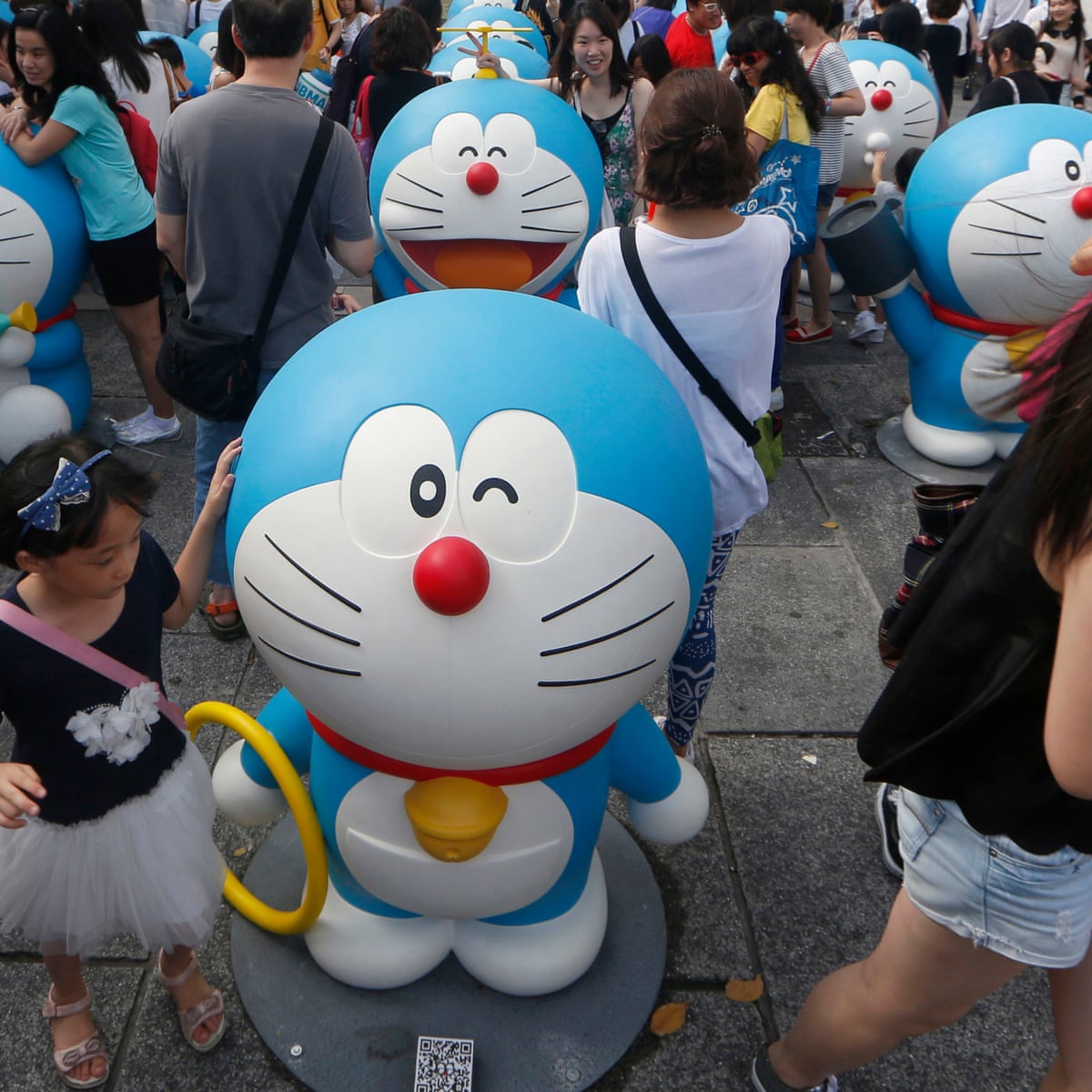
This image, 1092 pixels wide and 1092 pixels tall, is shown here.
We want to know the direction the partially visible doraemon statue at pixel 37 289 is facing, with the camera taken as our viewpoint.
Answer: facing the viewer and to the left of the viewer

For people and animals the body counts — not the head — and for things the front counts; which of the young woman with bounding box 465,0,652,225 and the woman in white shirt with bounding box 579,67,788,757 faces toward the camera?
the young woman

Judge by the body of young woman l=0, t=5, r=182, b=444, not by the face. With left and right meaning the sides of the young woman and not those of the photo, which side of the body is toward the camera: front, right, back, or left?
left

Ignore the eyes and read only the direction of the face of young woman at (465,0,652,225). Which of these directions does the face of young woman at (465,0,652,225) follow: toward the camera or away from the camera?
toward the camera

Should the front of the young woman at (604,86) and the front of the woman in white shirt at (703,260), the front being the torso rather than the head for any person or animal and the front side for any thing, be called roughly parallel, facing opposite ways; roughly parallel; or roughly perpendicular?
roughly parallel, facing opposite ways

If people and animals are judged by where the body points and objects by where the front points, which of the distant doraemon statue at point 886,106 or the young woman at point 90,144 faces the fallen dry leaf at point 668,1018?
the distant doraemon statue

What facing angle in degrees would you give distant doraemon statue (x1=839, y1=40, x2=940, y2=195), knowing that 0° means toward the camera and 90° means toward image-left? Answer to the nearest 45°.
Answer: approximately 0°

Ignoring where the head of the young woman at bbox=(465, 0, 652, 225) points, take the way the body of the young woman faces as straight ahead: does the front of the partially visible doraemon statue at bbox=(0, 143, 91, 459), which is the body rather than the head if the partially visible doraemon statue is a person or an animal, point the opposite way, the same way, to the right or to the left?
the same way

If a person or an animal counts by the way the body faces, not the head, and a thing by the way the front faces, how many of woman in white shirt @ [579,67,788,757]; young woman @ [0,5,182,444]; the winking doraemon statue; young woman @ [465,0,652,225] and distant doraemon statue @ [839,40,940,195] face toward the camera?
3

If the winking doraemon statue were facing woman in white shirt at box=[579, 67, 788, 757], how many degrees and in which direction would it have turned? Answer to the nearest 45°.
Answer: approximately 135° to its left

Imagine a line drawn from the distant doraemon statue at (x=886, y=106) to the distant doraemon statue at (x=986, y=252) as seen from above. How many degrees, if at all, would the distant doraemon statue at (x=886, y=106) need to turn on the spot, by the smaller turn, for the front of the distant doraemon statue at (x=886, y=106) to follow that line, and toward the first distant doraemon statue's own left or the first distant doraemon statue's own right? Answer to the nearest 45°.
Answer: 0° — it already faces it

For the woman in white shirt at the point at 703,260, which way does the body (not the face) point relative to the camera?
away from the camera

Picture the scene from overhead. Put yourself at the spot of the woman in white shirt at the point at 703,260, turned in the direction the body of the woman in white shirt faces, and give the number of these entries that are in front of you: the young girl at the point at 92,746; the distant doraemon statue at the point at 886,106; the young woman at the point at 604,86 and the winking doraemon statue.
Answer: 2

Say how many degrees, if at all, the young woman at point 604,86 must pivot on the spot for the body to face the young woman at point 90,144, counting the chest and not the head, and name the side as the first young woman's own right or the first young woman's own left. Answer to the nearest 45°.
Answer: approximately 45° to the first young woman's own right

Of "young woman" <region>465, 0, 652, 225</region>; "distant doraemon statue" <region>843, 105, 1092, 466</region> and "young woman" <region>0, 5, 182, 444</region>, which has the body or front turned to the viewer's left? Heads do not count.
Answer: "young woman" <region>0, 5, 182, 444</region>

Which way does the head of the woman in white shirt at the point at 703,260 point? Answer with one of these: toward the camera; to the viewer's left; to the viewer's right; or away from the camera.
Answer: away from the camera

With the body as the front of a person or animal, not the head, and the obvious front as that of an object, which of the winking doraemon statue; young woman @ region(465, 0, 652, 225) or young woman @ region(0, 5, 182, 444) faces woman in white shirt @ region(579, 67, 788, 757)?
young woman @ region(465, 0, 652, 225)

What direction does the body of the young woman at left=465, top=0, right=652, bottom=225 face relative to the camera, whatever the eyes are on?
toward the camera

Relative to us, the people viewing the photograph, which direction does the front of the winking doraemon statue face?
facing the viewer

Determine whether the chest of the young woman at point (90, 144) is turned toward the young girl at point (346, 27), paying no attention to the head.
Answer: no

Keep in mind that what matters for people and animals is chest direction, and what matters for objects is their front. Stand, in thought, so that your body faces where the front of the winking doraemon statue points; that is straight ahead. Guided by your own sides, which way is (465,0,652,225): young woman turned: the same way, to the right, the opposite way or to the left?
the same way
